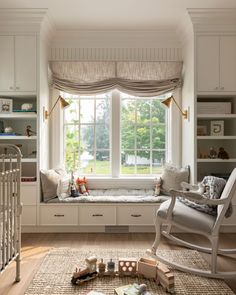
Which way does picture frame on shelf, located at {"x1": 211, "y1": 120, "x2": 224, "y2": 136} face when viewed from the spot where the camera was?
facing the viewer

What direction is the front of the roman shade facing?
toward the camera

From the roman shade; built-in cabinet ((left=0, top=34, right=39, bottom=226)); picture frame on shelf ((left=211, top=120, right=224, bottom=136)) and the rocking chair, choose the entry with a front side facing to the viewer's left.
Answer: the rocking chair

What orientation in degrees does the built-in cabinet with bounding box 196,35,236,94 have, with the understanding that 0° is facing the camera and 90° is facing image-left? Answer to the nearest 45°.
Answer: approximately 0°

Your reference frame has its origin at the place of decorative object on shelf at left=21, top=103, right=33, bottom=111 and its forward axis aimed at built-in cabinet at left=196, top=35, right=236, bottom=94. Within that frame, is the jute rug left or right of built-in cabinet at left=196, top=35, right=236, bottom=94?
right

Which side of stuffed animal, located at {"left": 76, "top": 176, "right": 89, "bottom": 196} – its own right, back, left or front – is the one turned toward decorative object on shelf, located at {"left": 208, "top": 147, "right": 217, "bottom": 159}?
left

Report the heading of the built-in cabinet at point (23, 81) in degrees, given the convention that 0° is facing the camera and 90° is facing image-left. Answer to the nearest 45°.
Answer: approximately 0°

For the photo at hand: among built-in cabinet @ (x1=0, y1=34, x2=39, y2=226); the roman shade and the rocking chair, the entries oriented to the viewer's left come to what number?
1

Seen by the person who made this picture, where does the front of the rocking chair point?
facing to the left of the viewer

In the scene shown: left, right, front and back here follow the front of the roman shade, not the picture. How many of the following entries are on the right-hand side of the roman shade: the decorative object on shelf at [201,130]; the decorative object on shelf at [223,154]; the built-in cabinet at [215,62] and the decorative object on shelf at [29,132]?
1

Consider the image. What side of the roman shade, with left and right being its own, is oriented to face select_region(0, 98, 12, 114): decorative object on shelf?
right

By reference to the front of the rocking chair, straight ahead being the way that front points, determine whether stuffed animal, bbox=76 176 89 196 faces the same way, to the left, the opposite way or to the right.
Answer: to the left
